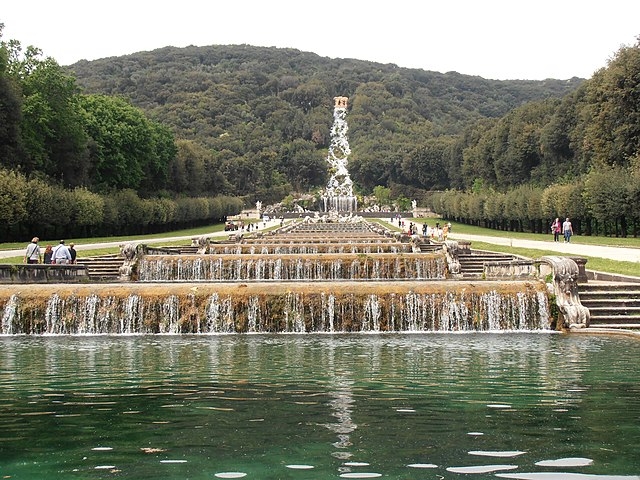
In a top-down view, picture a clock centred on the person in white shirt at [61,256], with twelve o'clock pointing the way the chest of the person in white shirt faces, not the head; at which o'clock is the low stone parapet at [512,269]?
The low stone parapet is roughly at 4 o'clock from the person in white shirt.

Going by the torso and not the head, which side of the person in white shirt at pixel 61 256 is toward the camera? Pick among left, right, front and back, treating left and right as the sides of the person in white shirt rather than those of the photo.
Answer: back

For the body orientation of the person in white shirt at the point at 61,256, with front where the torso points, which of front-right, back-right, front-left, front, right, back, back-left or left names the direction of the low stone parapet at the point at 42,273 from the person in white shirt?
back

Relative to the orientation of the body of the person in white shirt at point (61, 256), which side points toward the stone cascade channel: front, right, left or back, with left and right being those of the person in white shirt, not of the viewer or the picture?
back
